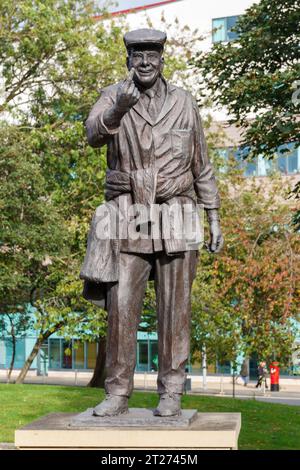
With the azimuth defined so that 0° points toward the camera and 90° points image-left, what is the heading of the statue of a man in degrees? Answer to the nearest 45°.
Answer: approximately 0°
